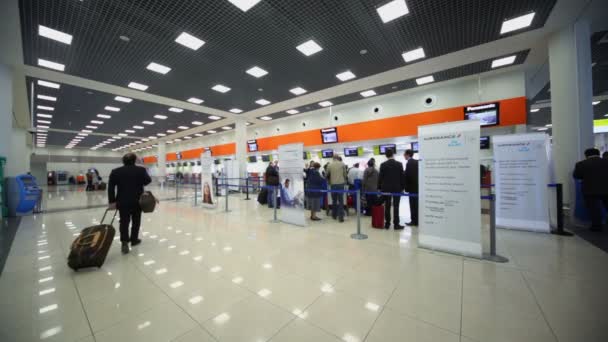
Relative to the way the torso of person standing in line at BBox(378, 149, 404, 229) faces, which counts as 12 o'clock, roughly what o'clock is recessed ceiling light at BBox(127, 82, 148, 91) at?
The recessed ceiling light is roughly at 9 o'clock from the person standing in line.

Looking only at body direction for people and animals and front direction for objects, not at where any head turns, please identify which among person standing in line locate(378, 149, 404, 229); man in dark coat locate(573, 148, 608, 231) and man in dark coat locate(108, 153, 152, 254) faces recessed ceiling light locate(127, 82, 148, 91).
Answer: man in dark coat locate(108, 153, 152, 254)

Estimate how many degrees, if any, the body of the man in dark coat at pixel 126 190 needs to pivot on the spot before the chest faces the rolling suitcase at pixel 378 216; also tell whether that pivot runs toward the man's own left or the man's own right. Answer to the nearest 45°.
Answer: approximately 135° to the man's own right

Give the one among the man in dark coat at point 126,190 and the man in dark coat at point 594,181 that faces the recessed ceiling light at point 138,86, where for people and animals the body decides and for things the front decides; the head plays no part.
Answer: the man in dark coat at point 126,190

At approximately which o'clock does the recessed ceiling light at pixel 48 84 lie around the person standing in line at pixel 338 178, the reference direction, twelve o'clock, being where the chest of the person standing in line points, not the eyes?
The recessed ceiling light is roughly at 9 o'clock from the person standing in line.

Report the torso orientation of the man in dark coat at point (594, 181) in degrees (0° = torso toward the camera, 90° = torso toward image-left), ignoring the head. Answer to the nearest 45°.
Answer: approximately 180°

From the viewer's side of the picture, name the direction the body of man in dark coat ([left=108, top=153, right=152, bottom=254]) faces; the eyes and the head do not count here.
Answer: away from the camera

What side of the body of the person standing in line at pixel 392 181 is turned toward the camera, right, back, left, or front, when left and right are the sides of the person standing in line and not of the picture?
back

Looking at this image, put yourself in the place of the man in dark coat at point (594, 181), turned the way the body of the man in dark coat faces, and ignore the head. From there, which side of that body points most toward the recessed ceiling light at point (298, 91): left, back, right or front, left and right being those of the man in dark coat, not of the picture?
left
